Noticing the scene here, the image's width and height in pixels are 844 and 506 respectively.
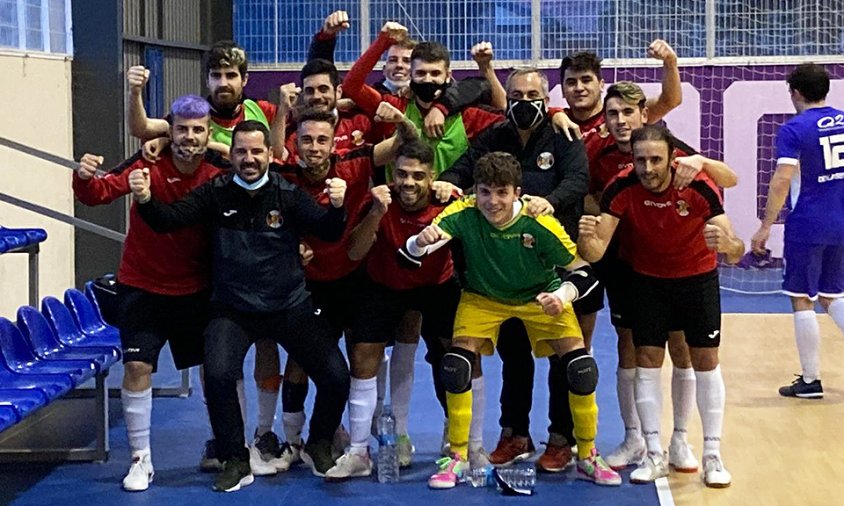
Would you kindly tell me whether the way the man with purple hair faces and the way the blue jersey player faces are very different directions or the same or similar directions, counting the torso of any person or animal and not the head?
very different directions

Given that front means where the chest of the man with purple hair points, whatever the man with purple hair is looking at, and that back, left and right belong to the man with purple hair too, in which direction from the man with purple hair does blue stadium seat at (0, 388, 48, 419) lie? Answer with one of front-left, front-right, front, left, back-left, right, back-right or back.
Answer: front-right

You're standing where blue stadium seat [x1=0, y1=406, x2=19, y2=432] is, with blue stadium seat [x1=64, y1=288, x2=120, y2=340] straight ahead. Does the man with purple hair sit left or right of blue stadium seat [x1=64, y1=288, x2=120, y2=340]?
right

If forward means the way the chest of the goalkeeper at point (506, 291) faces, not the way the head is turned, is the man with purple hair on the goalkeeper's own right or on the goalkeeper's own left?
on the goalkeeper's own right

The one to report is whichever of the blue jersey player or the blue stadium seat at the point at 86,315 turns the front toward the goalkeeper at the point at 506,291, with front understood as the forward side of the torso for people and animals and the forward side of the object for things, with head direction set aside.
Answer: the blue stadium seat

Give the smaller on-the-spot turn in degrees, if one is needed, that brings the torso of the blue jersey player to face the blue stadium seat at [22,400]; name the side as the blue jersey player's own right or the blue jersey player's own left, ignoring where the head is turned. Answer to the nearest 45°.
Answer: approximately 90° to the blue jersey player's own left

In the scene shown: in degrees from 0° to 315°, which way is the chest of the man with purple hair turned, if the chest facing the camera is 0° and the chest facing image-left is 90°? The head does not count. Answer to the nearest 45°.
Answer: approximately 0°
